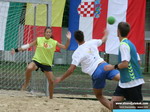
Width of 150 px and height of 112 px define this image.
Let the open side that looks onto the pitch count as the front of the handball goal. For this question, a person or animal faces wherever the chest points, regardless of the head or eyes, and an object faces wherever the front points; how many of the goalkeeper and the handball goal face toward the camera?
2

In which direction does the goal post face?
toward the camera

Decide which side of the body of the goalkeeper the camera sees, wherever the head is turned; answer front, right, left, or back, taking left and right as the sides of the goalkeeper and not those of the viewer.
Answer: front

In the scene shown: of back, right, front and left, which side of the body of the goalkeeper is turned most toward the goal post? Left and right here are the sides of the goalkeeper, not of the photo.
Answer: back

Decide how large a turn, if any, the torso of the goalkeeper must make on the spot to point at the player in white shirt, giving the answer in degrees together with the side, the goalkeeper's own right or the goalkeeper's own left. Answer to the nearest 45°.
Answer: approximately 45° to the goalkeeper's own left

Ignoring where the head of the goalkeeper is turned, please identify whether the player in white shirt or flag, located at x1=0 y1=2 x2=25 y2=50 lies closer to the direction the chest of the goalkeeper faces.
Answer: the player in white shirt

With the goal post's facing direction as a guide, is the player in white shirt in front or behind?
in front
